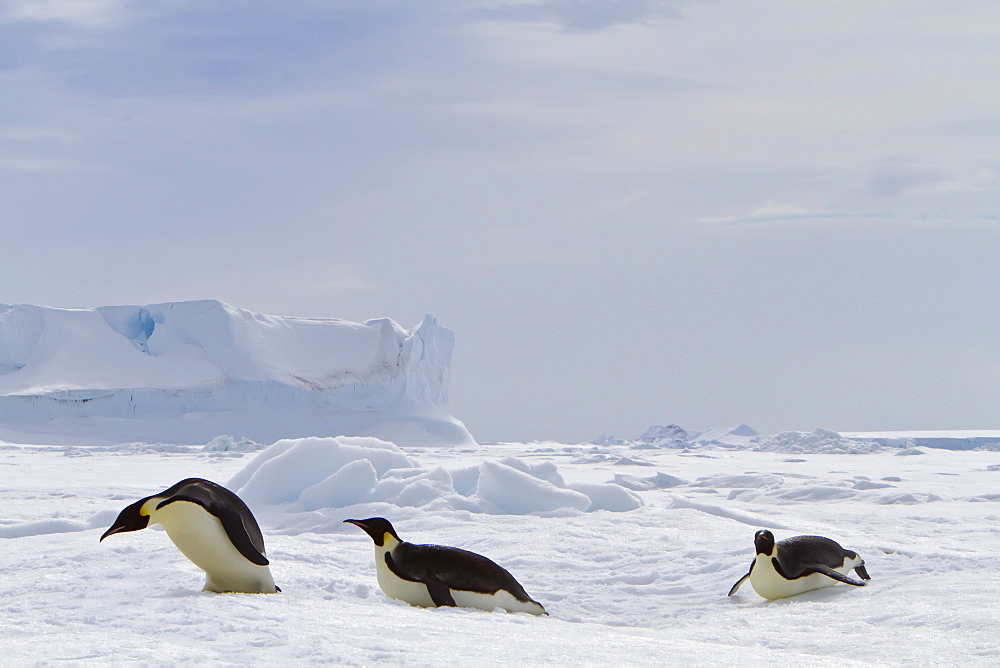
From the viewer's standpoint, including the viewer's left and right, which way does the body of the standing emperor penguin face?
facing to the left of the viewer

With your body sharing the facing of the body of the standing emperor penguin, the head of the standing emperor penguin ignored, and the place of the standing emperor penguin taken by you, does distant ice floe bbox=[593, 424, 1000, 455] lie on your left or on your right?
on your right

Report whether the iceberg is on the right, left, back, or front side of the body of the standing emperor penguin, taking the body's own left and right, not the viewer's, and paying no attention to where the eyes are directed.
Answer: right

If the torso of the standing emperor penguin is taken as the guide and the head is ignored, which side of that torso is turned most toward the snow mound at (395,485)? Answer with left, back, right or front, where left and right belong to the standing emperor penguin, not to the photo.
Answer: right

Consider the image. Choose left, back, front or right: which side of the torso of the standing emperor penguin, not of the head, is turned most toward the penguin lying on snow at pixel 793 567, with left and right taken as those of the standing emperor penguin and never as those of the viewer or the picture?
back

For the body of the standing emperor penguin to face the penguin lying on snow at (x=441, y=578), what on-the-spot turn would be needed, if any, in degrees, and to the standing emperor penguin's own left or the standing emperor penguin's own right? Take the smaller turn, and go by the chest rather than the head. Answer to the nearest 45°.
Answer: approximately 180°
